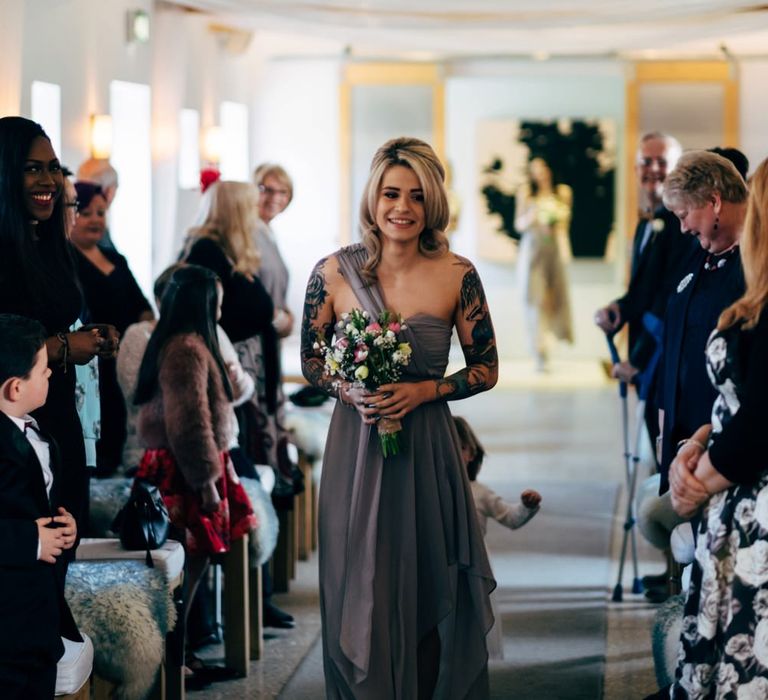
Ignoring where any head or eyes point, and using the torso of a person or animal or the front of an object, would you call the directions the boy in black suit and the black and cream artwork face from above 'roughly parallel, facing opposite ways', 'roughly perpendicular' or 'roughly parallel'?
roughly perpendicular

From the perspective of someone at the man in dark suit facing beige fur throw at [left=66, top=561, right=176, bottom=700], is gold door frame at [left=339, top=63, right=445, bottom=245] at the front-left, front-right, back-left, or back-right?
back-right

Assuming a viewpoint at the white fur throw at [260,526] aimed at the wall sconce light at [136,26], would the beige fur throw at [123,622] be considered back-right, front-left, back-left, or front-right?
back-left

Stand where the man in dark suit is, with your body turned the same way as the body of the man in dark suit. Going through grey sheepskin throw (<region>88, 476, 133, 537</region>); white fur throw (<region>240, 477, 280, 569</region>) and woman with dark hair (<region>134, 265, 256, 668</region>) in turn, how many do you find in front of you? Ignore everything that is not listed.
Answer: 3

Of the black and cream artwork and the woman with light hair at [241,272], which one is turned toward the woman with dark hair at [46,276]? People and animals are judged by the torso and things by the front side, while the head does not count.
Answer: the black and cream artwork

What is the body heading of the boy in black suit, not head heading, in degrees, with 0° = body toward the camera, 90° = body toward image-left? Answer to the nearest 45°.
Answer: approximately 270°

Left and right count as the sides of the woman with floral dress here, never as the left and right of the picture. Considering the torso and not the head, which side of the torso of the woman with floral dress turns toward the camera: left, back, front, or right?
left

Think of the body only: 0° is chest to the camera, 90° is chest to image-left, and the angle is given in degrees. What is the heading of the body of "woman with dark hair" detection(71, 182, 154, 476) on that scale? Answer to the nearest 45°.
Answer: approximately 315°

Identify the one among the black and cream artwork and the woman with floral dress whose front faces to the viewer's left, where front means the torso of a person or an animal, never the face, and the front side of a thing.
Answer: the woman with floral dress

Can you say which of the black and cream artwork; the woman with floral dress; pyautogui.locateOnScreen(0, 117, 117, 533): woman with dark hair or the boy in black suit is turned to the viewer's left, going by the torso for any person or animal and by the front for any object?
the woman with floral dress

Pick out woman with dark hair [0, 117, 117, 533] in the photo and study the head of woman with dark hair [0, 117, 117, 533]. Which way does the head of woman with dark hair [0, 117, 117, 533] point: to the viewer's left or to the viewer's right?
to the viewer's right
